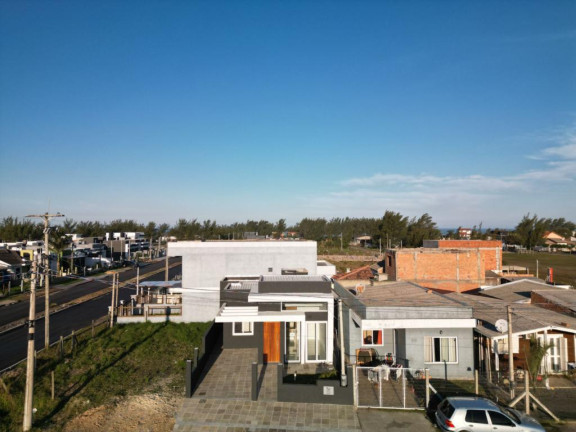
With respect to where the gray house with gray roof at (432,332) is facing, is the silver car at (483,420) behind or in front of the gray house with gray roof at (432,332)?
in front

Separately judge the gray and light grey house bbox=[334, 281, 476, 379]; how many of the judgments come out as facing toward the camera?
2

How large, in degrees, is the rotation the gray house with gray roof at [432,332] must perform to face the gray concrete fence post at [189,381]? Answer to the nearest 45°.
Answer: approximately 45° to its right

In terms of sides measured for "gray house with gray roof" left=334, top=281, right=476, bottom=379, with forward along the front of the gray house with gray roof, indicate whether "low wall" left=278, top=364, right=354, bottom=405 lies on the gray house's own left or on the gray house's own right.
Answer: on the gray house's own right

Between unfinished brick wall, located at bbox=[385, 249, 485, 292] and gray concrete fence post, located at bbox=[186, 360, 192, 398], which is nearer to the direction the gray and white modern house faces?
the gray concrete fence post

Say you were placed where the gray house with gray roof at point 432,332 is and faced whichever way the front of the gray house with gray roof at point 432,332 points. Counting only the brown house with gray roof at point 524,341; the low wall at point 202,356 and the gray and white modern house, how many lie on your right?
2

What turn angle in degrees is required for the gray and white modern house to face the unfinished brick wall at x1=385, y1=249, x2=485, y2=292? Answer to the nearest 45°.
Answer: approximately 135° to its left

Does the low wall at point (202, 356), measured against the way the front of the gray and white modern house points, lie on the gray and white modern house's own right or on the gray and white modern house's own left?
on the gray and white modern house's own right

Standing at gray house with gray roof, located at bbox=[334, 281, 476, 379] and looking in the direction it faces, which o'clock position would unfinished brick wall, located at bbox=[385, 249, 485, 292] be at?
The unfinished brick wall is roughly at 6 o'clock from the gray house with gray roof.

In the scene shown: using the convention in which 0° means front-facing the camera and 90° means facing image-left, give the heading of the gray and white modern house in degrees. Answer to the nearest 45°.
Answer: approximately 0°
